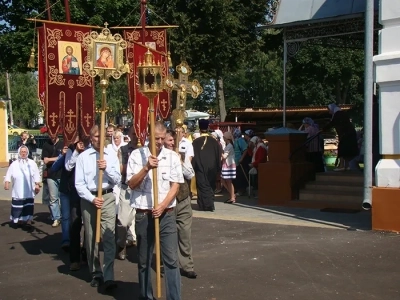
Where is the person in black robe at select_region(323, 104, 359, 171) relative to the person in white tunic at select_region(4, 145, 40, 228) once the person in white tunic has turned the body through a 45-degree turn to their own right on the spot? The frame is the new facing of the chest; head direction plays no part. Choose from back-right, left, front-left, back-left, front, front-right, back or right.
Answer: back-left

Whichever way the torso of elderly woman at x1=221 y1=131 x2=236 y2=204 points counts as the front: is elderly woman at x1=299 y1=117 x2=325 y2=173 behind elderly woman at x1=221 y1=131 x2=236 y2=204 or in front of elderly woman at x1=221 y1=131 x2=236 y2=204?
behind

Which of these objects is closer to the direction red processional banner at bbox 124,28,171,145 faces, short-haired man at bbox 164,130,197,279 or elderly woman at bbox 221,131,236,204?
the short-haired man

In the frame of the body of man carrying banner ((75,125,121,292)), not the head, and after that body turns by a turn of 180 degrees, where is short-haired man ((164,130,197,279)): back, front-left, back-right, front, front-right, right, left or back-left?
right

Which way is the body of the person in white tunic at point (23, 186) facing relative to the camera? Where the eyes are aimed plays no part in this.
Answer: toward the camera

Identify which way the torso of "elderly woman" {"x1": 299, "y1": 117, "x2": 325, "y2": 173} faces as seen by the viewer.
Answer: to the viewer's left

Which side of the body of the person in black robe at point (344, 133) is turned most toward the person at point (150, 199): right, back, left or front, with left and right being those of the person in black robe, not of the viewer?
left

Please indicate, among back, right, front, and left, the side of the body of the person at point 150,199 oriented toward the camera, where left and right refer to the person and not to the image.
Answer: front

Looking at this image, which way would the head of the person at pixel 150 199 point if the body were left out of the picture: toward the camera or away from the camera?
toward the camera

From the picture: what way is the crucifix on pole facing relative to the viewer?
toward the camera

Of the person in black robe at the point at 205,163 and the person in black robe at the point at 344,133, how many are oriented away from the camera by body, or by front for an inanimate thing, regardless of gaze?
1
